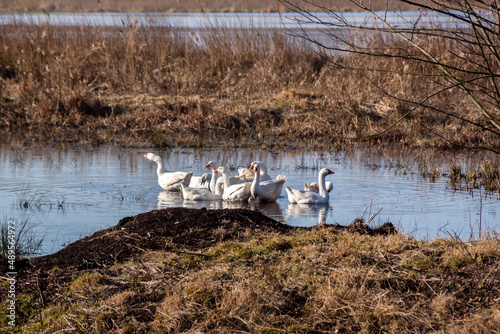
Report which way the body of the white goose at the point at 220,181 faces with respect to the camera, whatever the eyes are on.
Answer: to the viewer's left

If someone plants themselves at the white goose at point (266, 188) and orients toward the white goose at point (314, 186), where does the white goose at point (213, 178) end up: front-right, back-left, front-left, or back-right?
back-left

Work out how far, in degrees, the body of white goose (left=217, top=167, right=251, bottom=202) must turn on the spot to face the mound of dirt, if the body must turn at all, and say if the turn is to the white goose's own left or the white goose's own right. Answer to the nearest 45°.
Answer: approximately 90° to the white goose's own left

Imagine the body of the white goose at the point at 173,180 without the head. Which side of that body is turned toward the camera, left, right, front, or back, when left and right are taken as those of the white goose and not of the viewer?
left

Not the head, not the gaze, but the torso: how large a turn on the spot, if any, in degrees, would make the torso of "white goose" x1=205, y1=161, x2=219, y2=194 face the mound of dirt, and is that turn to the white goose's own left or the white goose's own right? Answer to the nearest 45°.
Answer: approximately 90° to the white goose's own left

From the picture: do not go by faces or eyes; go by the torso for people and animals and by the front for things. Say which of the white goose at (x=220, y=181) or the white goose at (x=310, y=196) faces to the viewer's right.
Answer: the white goose at (x=310, y=196)

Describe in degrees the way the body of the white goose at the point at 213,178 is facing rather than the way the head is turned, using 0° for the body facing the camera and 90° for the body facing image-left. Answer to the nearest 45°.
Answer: approximately 90°

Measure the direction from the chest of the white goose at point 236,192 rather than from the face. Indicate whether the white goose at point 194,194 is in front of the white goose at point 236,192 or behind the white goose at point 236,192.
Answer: in front

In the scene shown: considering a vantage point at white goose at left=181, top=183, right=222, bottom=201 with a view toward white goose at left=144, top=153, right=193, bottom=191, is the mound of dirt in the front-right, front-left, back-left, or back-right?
back-left

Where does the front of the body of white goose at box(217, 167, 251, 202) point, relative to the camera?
to the viewer's left
